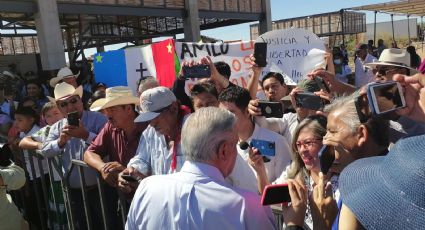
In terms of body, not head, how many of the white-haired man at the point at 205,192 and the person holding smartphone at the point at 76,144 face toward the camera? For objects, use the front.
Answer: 1

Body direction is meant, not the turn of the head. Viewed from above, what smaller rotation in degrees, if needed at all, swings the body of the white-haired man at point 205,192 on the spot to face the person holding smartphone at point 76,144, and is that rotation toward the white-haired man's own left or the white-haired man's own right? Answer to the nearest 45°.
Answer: approximately 90° to the white-haired man's own left

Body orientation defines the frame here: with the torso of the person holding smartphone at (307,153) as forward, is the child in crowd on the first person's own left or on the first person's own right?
on the first person's own right

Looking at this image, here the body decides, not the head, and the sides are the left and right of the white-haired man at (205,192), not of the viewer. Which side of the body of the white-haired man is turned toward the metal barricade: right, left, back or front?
left

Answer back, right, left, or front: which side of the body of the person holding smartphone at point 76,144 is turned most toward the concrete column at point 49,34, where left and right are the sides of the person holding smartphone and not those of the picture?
back

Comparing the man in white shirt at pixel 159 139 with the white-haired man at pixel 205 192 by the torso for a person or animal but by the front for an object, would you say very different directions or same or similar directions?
very different directions
